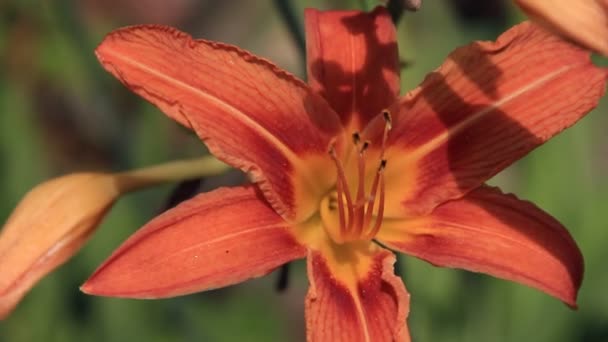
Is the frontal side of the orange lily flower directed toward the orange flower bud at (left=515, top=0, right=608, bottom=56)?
no

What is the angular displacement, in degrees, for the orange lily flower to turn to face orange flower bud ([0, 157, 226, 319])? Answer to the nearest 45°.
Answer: approximately 90° to its right

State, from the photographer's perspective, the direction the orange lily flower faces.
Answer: facing the viewer
